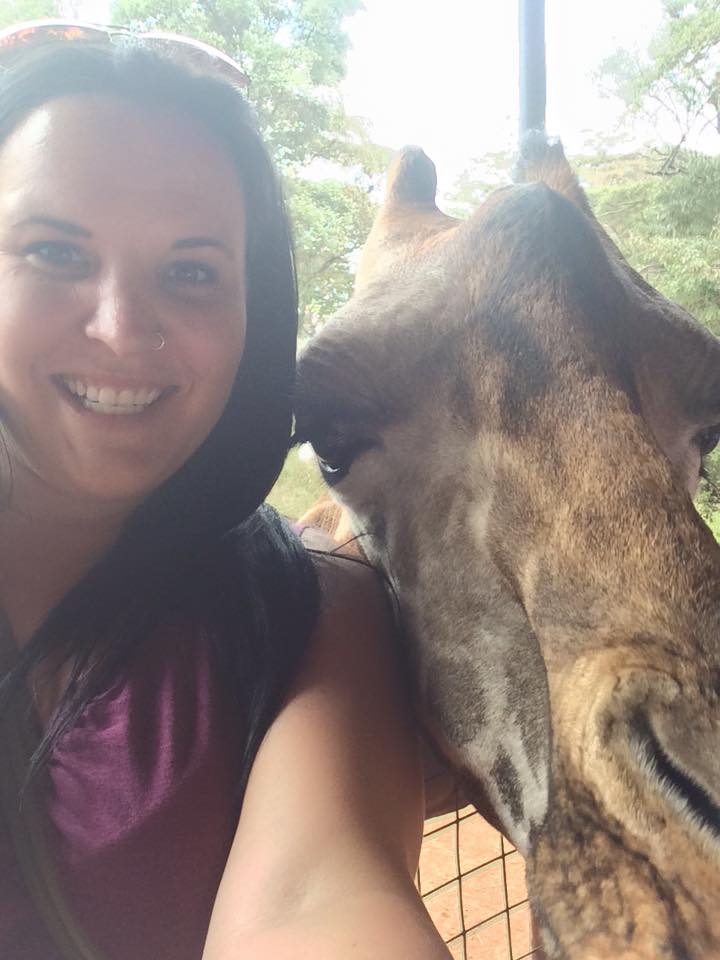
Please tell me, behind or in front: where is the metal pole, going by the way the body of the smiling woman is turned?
behind

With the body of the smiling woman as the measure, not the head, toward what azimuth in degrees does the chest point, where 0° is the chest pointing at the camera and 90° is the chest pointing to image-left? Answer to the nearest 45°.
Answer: approximately 0°

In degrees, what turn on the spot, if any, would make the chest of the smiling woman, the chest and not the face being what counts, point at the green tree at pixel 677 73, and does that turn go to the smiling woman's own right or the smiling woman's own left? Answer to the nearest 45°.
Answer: approximately 135° to the smiling woman's own left

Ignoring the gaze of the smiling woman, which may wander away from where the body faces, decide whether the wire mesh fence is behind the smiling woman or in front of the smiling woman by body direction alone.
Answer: behind
